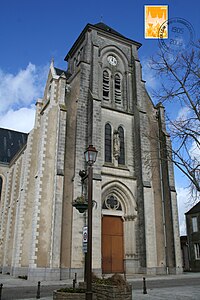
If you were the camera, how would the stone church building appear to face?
facing the viewer and to the right of the viewer

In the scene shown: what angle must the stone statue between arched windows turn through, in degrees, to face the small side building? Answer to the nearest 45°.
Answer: approximately 135° to its left

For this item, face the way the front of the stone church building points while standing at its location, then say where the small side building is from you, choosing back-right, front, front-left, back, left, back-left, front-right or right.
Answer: left

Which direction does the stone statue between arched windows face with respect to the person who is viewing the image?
facing the viewer
